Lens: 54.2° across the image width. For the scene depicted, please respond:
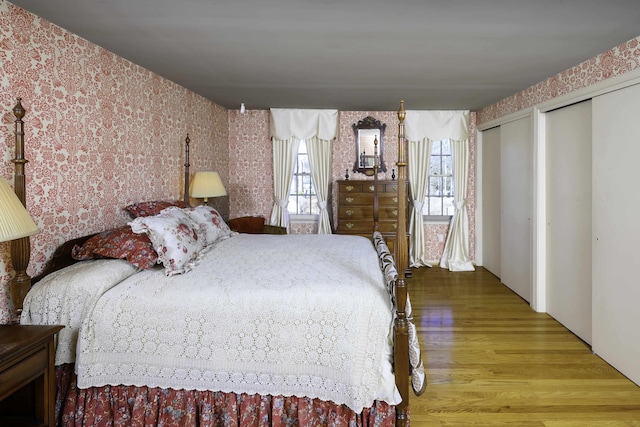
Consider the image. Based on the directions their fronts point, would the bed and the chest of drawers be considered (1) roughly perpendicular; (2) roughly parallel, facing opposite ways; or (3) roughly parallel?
roughly perpendicular

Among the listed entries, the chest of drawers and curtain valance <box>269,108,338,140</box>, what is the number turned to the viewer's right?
0

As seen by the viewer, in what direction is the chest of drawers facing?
toward the camera

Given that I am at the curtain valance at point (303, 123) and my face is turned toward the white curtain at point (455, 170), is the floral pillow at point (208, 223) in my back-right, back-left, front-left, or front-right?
back-right

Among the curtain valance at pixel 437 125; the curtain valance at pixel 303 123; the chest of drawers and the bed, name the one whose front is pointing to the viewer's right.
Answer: the bed

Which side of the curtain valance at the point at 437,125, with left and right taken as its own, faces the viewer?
front

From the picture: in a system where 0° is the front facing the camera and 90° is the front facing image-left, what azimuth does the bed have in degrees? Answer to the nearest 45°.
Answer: approximately 270°

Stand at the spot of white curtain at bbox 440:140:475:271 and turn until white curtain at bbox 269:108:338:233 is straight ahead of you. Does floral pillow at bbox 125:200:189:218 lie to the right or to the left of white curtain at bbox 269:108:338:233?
left

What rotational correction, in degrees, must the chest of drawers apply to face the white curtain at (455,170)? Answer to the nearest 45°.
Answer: approximately 135° to its left

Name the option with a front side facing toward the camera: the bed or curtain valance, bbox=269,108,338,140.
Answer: the curtain valance

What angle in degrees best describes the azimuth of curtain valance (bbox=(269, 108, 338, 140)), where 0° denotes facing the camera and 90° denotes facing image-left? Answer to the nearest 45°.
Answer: approximately 0°

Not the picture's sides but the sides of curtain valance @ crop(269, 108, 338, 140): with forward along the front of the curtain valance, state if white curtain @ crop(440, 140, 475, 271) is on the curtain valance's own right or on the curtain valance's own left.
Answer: on the curtain valance's own left

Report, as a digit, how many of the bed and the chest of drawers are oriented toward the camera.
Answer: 1
